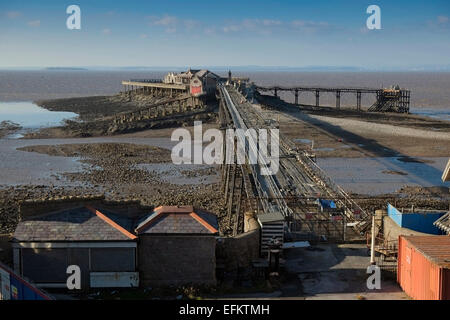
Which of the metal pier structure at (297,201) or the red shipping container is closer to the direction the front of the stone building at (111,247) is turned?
the red shipping container

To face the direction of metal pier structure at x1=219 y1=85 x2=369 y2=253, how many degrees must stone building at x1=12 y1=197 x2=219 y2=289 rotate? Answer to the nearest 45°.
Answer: approximately 135° to its left

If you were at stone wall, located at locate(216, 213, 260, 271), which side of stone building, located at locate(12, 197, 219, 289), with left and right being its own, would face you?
left

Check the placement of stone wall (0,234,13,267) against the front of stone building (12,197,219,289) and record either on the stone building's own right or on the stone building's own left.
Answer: on the stone building's own right

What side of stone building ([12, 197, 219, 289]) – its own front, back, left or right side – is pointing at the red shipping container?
left

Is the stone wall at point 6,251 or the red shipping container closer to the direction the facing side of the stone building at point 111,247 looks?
the red shipping container

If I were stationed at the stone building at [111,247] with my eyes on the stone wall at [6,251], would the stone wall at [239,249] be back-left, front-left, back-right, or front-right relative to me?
back-right

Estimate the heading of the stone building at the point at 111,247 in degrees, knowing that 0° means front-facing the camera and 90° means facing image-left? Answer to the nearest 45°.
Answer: approximately 0°
